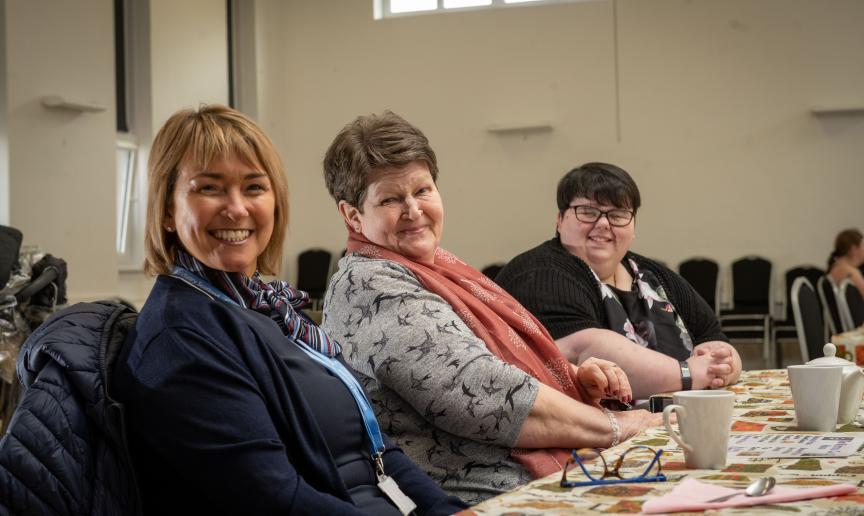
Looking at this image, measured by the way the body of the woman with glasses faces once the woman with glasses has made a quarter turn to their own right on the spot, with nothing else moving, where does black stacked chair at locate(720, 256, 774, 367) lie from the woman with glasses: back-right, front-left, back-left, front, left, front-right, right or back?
back-right

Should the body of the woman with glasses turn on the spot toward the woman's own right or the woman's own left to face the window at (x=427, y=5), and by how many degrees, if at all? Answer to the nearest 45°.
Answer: approximately 135° to the woman's own left

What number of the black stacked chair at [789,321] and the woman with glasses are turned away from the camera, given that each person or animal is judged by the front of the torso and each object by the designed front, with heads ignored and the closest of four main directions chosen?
0

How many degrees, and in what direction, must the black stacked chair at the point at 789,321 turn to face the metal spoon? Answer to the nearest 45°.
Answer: approximately 45° to its left

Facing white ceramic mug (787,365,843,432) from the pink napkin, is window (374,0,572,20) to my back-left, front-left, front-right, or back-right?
front-left

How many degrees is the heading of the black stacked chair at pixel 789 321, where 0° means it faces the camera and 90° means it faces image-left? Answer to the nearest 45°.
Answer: approximately 45°

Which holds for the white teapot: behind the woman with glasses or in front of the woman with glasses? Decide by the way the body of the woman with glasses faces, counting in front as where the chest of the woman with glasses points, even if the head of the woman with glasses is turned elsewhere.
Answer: in front

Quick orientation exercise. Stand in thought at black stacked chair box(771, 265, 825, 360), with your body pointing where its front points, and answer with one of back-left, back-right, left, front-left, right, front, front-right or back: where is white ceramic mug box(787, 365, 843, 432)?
front-left

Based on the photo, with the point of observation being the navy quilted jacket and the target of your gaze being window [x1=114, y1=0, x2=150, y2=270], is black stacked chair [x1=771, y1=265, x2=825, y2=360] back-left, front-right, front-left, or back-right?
front-right

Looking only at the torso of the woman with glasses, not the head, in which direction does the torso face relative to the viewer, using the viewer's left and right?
facing the viewer and to the right of the viewer

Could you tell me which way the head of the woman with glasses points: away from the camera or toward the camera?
toward the camera
